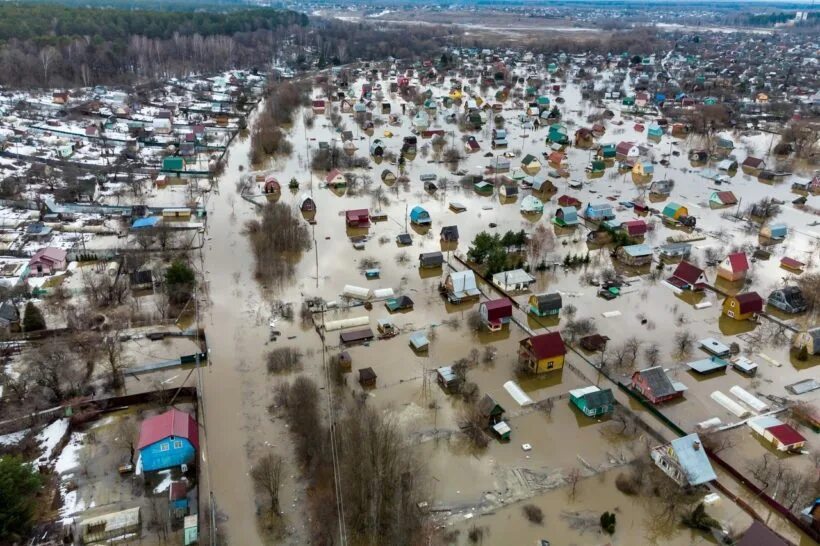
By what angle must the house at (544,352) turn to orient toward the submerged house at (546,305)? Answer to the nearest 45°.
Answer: approximately 135° to its right

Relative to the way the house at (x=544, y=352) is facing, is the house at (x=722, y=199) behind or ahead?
behind

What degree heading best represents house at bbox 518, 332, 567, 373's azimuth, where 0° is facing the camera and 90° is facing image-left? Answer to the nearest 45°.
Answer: approximately 45°

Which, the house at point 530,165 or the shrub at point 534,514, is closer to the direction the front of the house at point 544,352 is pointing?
the shrub

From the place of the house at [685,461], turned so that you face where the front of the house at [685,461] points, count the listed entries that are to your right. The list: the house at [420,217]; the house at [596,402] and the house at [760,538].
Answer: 2

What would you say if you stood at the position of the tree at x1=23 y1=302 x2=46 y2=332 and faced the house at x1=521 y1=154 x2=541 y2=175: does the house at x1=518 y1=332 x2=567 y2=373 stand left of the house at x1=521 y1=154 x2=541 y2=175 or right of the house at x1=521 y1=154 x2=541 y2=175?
right

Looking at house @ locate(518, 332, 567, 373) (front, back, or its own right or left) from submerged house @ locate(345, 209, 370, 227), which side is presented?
right

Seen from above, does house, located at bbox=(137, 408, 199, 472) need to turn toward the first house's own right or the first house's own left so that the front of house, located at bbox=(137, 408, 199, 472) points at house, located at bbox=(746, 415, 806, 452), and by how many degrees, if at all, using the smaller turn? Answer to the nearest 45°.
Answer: approximately 90° to the first house's own left

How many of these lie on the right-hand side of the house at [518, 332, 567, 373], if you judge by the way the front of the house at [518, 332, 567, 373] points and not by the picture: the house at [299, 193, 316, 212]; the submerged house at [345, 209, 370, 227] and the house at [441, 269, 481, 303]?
3

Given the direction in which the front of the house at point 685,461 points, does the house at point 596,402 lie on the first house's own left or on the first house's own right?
on the first house's own right
